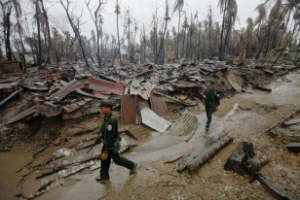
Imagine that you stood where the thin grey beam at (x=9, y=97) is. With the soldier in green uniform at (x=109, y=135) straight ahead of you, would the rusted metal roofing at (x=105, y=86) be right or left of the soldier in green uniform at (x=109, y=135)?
left

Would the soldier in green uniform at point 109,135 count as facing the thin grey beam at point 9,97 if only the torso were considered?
no

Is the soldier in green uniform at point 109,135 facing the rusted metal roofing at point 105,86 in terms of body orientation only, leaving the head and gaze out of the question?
no

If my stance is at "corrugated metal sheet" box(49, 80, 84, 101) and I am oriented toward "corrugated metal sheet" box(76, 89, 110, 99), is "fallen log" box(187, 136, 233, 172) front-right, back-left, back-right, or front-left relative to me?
front-right
